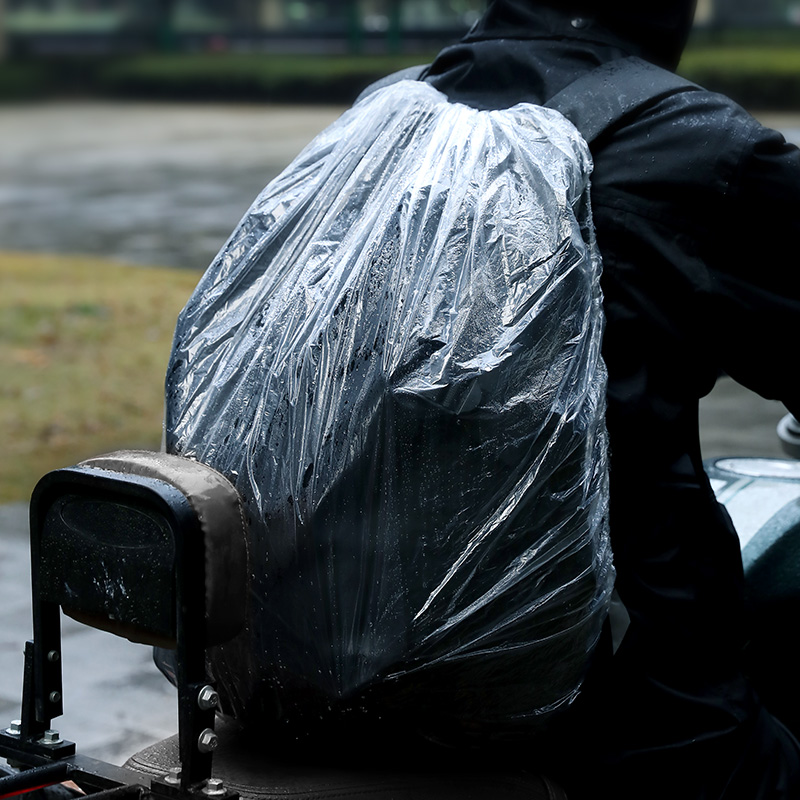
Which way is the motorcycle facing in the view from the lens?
facing away from the viewer and to the right of the viewer
